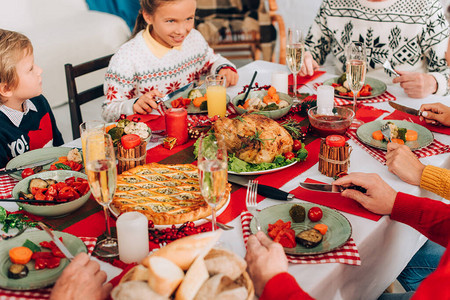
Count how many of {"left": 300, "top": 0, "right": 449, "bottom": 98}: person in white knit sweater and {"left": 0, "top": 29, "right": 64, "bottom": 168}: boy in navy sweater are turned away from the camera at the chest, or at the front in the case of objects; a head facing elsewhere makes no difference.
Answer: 0

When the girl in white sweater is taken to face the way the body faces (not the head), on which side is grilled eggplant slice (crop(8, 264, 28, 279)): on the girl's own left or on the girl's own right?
on the girl's own right

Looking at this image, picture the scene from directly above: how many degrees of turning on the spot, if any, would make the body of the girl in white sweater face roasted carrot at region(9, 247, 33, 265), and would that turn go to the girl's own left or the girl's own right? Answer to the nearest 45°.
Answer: approximately 45° to the girl's own right

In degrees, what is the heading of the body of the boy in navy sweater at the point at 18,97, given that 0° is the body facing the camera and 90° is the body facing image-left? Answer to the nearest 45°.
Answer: approximately 315°

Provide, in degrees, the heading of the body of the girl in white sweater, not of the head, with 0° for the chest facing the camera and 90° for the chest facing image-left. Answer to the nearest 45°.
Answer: approximately 315°

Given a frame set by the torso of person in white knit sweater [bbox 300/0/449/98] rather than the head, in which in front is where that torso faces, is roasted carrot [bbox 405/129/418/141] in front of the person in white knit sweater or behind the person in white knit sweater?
in front

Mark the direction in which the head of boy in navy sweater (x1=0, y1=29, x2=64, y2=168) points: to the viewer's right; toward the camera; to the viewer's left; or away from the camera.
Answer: to the viewer's right

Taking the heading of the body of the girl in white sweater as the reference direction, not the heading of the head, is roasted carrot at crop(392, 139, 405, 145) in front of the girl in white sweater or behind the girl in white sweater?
in front

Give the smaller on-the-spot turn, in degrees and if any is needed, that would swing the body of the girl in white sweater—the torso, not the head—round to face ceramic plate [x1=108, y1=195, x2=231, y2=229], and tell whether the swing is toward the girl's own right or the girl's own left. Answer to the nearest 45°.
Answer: approximately 45° to the girl's own right

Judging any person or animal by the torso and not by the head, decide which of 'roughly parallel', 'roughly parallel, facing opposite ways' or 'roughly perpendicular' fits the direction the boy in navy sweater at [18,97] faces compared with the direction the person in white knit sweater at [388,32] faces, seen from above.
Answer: roughly perpendicular
